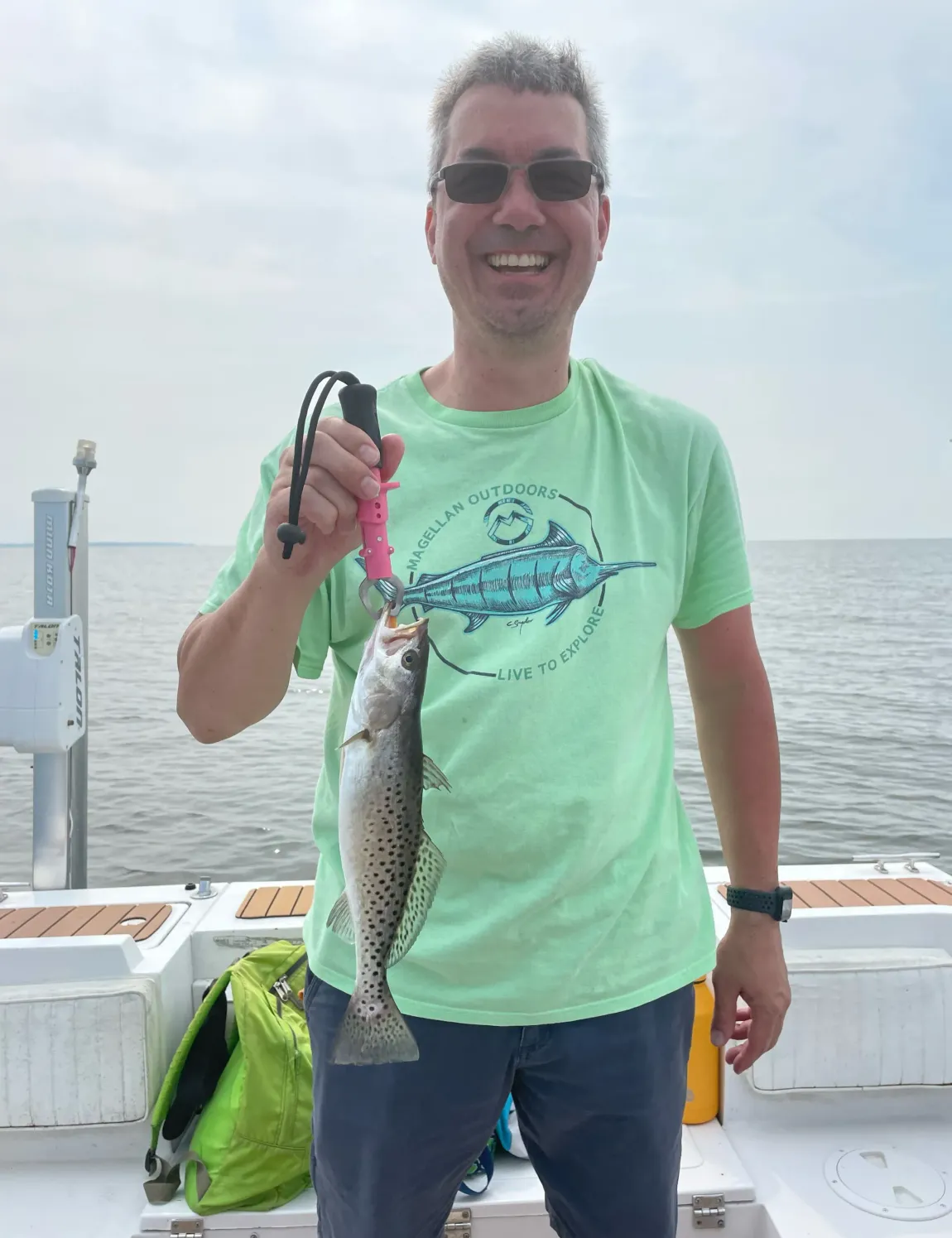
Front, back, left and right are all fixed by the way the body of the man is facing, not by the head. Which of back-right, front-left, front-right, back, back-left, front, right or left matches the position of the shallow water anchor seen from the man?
back-right

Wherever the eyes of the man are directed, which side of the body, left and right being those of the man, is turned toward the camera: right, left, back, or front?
front

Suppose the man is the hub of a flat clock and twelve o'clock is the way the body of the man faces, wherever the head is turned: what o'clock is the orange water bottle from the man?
The orange water bottle is roughly at 7 o'clock from the man.

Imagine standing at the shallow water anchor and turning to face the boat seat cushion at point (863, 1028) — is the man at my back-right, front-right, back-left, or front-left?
front-right

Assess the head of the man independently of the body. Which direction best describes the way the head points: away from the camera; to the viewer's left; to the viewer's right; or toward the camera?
toward the camera

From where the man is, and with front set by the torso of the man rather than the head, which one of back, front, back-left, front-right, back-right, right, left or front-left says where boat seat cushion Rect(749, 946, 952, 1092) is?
back-left

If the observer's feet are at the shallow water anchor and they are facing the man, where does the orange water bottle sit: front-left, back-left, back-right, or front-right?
front-left
